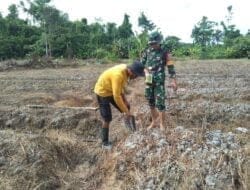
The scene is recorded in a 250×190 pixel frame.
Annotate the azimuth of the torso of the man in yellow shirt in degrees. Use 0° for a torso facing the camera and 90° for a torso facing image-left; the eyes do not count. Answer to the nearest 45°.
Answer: approximately 270°

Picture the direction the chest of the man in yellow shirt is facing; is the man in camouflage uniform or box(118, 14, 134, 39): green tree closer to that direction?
the man in camouflage uniform

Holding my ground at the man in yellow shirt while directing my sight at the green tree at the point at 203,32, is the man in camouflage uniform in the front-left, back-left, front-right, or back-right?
front-right

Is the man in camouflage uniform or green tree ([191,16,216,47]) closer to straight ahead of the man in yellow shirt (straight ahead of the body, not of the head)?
the man in camouflage uniform

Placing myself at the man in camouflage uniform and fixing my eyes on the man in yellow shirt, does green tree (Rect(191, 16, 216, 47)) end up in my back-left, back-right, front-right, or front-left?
back-right

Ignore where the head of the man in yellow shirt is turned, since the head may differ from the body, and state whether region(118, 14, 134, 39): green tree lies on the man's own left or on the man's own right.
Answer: on the man's own left

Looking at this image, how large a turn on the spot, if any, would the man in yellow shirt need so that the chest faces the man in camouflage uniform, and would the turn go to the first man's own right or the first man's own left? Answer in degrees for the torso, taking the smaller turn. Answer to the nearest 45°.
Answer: approximately 45° to the first man's own left

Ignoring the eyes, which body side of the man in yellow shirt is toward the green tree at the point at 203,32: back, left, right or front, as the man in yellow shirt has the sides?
left
